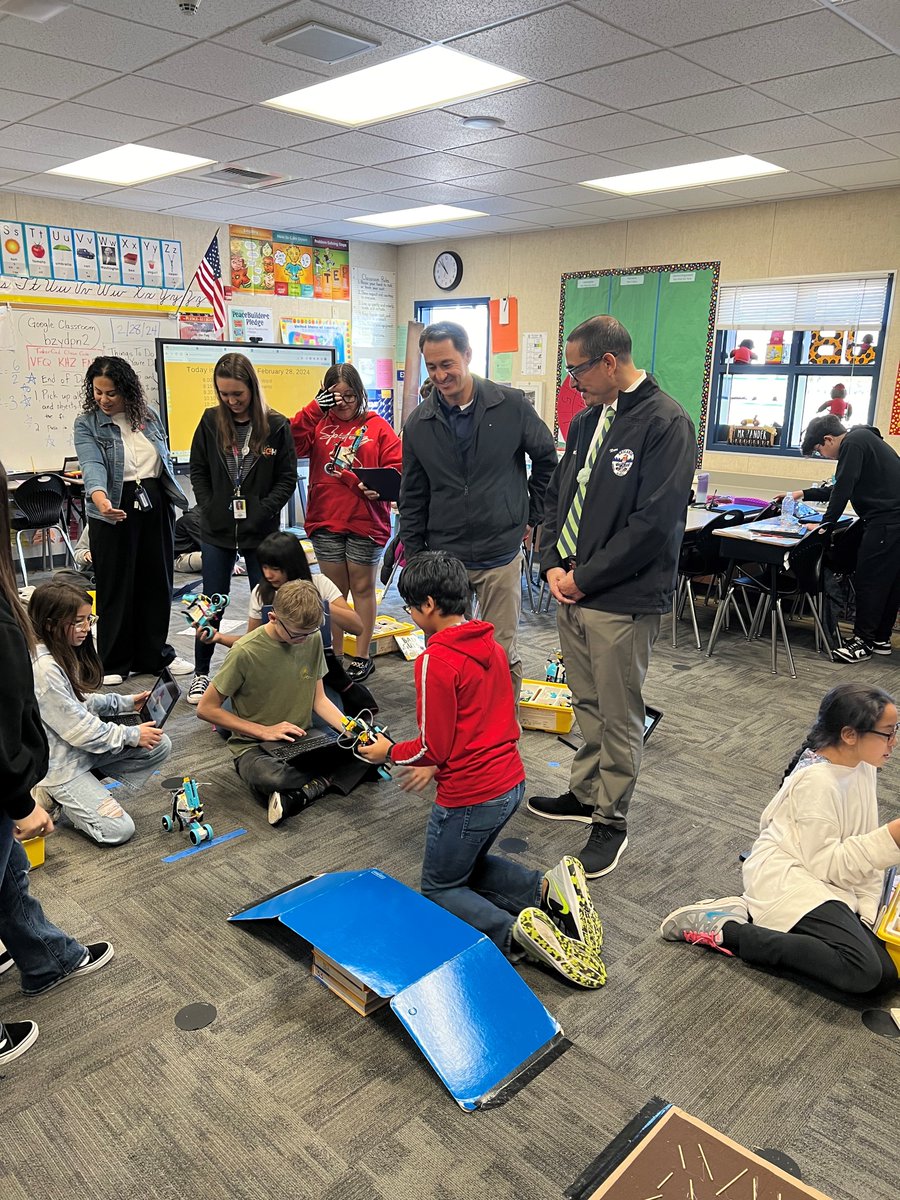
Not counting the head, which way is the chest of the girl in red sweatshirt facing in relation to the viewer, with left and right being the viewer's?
facing the viewer

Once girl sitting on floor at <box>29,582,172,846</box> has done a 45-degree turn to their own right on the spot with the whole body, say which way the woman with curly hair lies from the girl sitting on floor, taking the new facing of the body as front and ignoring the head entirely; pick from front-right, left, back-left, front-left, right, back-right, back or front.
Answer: back-left

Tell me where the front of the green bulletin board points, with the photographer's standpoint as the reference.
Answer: facing the viewer and to the left of the viewer

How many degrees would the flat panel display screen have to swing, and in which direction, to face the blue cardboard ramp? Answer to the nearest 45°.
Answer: approximately 45° to its right

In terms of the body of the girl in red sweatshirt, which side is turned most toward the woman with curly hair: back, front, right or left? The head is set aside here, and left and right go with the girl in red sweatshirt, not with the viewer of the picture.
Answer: right

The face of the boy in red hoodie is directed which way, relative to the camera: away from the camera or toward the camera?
away from the camera

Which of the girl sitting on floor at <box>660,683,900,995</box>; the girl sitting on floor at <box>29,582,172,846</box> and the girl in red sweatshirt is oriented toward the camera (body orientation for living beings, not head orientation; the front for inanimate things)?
the girl in red sweatshirt

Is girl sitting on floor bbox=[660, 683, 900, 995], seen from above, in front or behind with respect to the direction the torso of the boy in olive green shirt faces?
in front

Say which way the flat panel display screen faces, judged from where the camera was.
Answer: facing the viewer and to the right of the viewer

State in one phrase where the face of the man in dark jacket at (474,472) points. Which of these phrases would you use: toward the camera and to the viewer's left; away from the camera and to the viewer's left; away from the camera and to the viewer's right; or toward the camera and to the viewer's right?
toward the camera and to the viewer's left

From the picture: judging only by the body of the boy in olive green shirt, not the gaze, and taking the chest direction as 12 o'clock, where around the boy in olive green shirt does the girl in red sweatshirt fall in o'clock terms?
The girl in red sweatshirt is roughly at 8 o'clock from the boy in olive green shirt.
